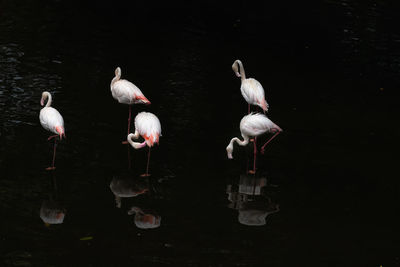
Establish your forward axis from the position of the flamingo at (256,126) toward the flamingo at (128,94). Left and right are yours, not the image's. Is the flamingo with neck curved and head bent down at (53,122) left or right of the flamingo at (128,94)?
left

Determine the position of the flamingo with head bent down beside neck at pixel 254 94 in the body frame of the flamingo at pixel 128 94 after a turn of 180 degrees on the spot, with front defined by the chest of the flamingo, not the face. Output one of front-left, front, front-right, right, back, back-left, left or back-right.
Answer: front

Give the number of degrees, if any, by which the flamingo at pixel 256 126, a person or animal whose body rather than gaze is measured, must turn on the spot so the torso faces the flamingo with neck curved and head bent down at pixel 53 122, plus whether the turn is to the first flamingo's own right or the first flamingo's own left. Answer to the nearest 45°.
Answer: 0° — it already faces it

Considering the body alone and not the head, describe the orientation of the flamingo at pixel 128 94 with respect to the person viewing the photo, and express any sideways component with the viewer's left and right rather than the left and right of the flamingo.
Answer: facing to the left of the viewer

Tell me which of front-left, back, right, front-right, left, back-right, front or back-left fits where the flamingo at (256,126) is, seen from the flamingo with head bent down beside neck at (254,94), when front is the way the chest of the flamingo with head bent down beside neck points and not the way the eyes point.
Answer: left

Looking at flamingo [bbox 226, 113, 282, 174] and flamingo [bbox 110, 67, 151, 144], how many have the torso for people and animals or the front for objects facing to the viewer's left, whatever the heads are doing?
2

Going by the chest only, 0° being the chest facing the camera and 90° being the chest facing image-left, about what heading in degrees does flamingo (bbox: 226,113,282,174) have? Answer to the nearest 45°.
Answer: approximately 90°

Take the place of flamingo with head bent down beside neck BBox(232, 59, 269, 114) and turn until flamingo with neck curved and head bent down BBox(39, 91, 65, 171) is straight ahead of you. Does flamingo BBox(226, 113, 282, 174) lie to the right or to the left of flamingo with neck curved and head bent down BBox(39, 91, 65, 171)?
left

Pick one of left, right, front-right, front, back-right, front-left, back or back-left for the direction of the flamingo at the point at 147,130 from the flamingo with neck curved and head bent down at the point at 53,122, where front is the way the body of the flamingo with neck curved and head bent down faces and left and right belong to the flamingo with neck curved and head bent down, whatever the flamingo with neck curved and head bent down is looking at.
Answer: back

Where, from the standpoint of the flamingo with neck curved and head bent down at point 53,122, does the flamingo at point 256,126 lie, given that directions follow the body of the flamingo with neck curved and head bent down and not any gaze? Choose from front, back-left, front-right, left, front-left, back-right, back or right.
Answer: back

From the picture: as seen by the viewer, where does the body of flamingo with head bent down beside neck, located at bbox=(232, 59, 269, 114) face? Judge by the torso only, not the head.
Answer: to the viewer's left

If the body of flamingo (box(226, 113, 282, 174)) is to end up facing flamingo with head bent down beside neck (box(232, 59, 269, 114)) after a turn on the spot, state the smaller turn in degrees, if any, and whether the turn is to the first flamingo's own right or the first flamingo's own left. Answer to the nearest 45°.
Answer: approximately 90° to the first flamingo's own right

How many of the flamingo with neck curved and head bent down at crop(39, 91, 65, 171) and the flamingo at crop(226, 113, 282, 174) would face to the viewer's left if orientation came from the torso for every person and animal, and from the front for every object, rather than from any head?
2

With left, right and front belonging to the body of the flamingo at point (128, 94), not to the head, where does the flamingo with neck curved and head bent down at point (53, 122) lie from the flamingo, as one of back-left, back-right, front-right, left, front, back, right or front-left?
front-left

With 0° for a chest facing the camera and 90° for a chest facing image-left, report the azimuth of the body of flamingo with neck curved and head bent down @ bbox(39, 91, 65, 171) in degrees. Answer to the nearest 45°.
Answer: approximately 90°
